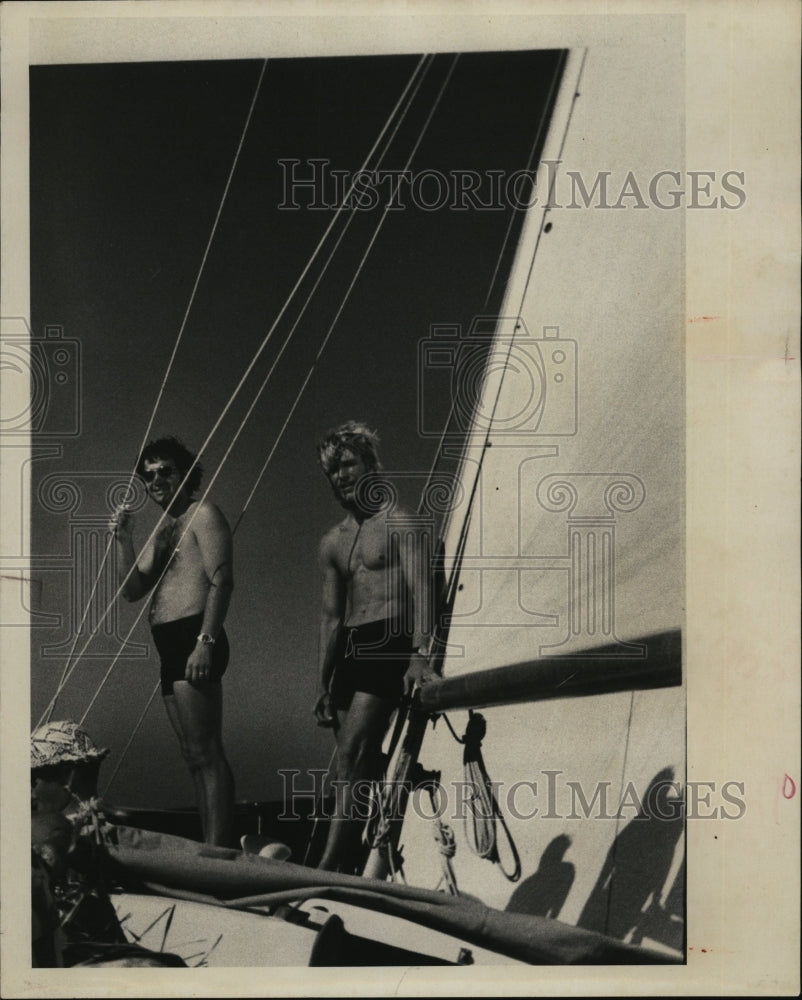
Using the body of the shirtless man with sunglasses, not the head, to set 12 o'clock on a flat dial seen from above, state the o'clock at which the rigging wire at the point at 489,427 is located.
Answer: The rigging wire is roughly at 8 o'clock from the shirtless man with sunglasses.

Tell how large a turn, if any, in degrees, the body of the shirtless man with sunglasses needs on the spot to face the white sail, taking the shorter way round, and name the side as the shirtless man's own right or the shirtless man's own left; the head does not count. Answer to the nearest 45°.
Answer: approximately 135° to the shirtless man's own left

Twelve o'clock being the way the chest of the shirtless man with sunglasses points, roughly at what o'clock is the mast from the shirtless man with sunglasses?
The mast is roughly at 8 o'clock from the shirtless man with sunglasses.

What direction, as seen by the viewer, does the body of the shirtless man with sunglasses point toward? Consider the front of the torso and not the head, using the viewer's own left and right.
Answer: facing the viewer and to the left of the viewer
